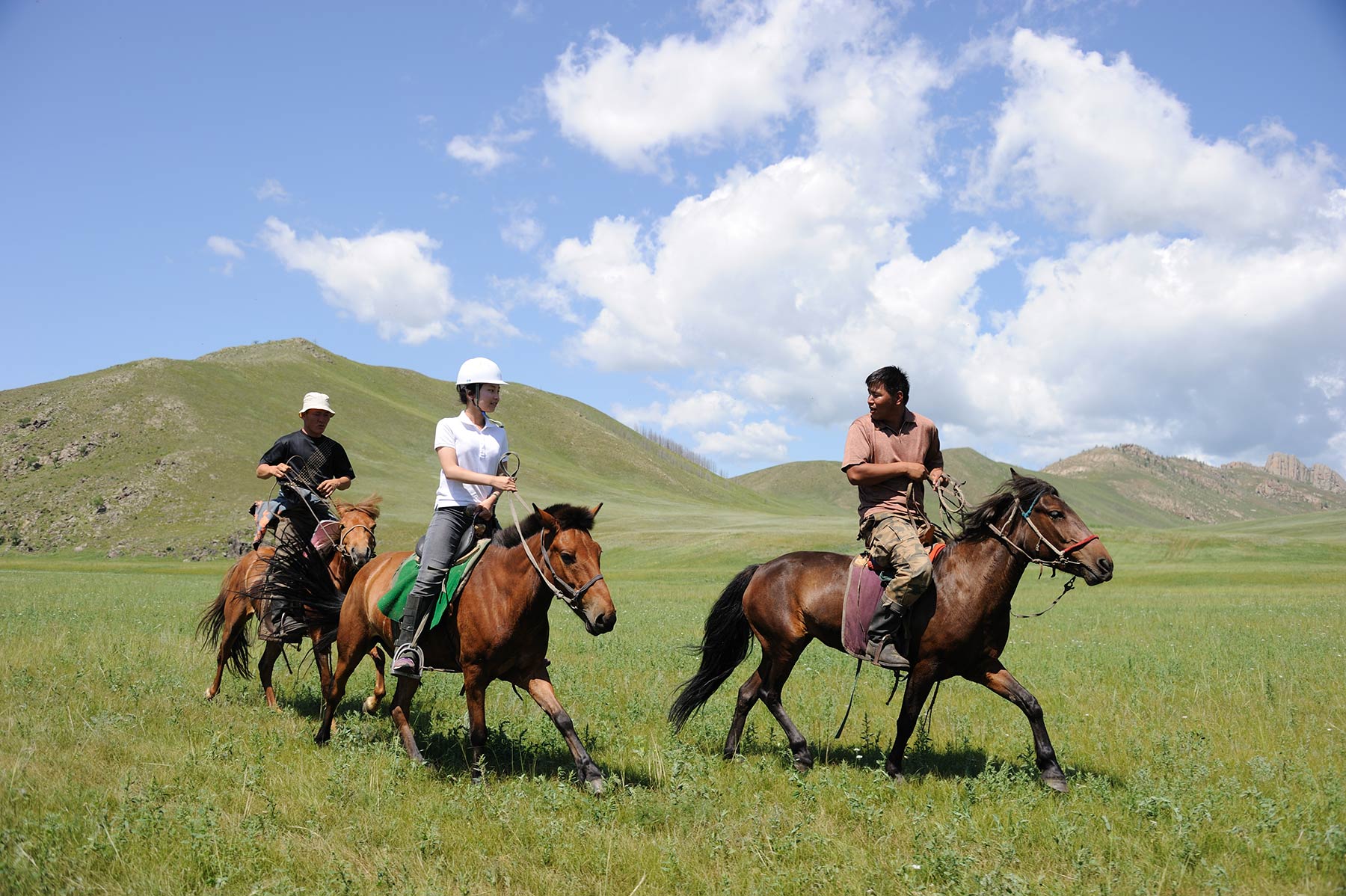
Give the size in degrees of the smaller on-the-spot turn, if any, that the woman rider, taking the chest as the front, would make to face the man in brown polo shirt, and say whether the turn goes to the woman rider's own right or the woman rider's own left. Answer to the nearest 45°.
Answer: approximately 45° to the woman rider's own left

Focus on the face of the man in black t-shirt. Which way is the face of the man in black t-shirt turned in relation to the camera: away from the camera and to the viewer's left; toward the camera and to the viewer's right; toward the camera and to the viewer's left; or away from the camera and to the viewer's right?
toward the camera and to the viewer's right

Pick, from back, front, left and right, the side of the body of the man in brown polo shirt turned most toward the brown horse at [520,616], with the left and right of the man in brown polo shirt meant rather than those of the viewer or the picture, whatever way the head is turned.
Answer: right

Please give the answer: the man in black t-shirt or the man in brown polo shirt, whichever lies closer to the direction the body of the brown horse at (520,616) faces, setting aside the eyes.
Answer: the man in brown polo shirt

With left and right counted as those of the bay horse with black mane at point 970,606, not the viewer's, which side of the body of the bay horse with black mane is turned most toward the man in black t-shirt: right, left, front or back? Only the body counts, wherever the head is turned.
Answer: back

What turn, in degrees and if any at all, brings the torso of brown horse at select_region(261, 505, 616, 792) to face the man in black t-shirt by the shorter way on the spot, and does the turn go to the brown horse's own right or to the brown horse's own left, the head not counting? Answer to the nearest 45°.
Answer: approximately 180°

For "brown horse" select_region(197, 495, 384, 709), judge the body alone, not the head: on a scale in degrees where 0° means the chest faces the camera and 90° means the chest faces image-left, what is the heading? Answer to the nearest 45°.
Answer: approximately 315°

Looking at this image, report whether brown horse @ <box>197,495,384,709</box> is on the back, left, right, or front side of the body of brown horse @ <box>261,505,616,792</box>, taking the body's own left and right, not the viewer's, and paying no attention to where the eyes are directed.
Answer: back

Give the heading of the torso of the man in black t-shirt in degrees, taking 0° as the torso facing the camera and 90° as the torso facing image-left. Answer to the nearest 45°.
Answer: approximately 315°
